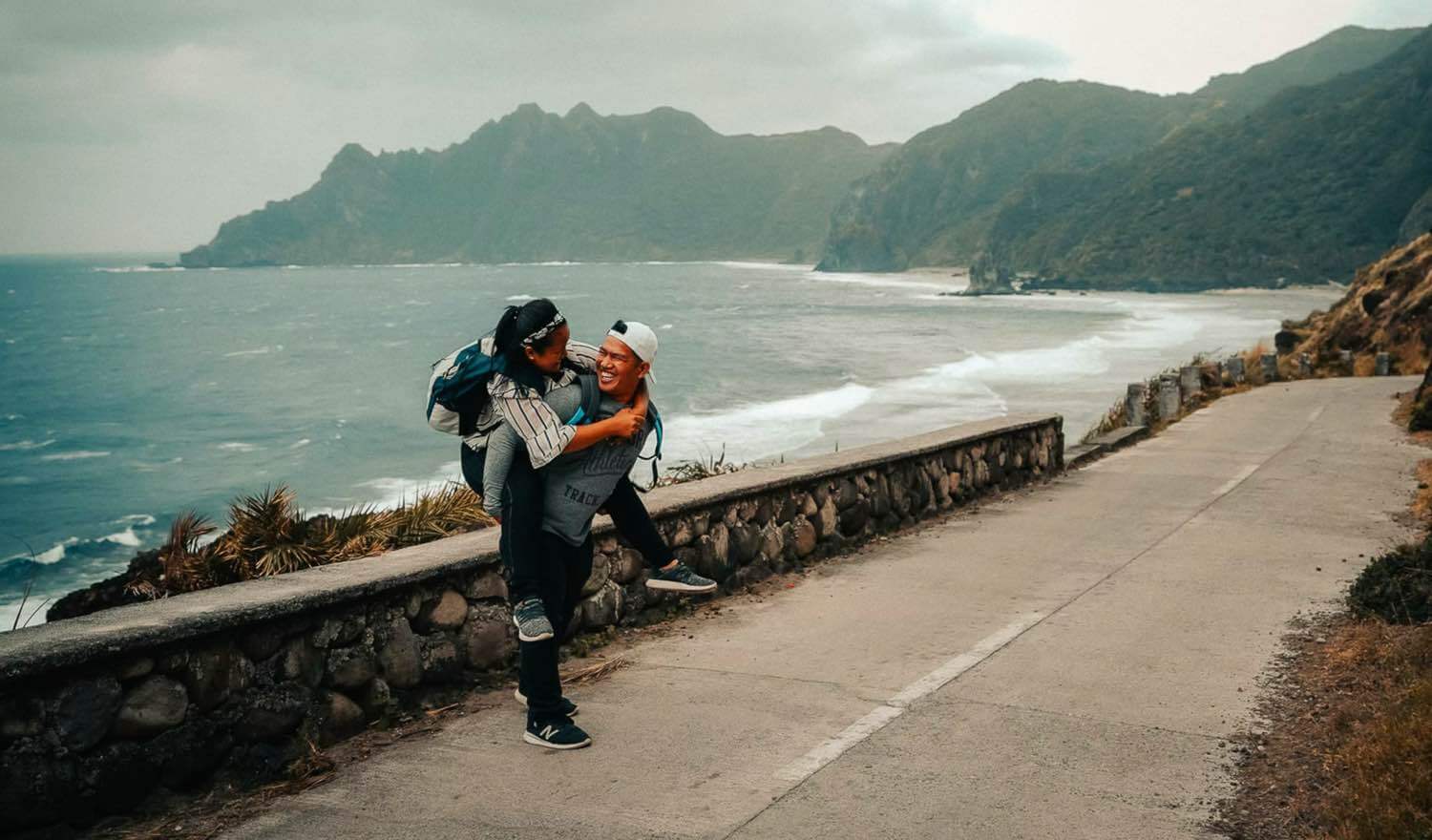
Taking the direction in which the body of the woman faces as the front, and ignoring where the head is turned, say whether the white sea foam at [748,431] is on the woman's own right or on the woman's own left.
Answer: on the woman's own left

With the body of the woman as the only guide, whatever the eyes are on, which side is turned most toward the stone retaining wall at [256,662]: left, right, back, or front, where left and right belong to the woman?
back

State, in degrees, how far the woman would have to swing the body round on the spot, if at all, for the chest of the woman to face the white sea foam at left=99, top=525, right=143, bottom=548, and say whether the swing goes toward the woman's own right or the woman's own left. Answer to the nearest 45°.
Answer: approximately 90° to the woman's own left

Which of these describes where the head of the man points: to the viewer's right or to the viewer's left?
to the viewer's left

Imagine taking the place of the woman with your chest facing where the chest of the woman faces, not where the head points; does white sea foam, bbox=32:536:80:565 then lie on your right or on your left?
on your left

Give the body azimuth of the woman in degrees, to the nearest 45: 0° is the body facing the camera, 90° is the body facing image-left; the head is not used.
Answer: approximately 270°

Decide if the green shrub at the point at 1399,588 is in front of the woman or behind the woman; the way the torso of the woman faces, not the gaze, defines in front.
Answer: in front

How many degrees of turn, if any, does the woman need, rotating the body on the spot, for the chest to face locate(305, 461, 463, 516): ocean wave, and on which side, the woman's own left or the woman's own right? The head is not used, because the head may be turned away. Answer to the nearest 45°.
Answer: approximately 90° to the woman's own left

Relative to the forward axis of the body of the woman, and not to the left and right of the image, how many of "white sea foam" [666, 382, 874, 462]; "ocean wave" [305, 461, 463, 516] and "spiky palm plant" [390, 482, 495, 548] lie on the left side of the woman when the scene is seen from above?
3
